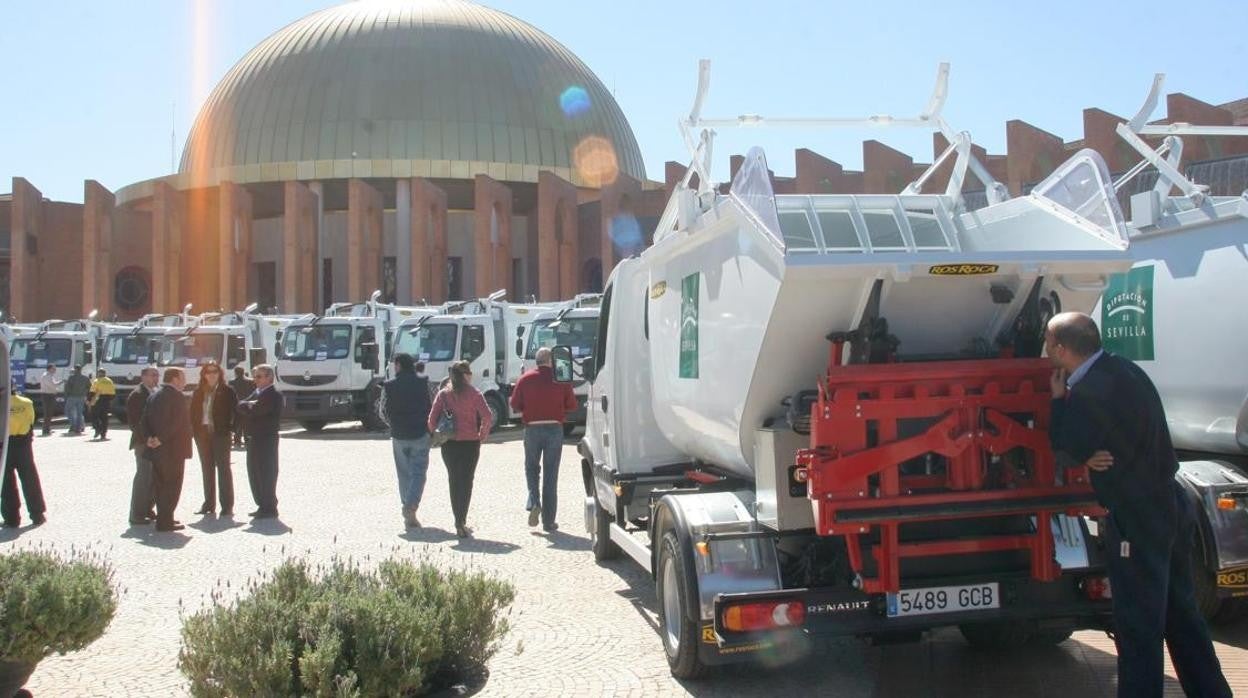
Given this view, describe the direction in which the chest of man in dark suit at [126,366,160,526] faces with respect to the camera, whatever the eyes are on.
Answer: to the viewer's right

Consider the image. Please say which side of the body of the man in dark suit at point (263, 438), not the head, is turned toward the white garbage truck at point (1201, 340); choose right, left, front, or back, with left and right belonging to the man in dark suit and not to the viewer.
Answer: left

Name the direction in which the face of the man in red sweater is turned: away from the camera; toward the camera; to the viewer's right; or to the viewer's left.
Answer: away from the camera

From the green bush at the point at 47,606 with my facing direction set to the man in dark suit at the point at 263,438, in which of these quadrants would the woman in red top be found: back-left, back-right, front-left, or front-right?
front-right

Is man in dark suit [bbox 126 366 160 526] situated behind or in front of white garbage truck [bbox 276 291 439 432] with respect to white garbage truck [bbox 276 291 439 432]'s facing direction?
in front

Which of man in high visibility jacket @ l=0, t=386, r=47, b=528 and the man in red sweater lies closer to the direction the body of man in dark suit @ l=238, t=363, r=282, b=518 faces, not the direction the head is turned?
the man in high visibility jacket

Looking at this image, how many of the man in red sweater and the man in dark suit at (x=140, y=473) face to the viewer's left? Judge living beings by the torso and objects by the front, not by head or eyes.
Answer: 0

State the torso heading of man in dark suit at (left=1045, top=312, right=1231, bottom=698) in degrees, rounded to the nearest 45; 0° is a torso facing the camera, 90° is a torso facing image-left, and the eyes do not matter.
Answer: approximately 90°

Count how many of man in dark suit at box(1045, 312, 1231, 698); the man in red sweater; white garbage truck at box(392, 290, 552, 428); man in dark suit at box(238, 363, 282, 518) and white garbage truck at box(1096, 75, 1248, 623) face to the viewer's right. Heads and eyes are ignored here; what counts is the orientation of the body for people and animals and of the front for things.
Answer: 0

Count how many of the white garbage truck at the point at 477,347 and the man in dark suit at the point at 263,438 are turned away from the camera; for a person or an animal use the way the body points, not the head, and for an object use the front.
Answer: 0

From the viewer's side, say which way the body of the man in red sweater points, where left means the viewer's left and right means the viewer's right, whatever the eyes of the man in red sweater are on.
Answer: facing away from the viewer

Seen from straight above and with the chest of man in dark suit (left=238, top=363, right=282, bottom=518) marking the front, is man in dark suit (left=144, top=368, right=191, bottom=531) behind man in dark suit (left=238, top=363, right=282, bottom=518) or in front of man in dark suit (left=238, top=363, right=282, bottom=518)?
in front

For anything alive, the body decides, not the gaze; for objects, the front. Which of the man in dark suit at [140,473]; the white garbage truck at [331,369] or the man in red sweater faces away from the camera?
the man in red sweater

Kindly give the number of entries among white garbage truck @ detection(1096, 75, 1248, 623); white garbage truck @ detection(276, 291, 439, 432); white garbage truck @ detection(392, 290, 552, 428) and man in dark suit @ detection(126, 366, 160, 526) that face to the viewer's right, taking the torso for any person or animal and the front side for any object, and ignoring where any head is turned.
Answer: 1

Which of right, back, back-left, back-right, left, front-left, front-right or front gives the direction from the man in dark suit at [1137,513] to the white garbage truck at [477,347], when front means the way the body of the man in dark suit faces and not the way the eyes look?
front-right

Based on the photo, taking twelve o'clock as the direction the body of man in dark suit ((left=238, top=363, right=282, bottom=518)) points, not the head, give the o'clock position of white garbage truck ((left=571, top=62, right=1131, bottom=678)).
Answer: The white garbage truck is roughly at 8 o'clock from the man in dark suit.
